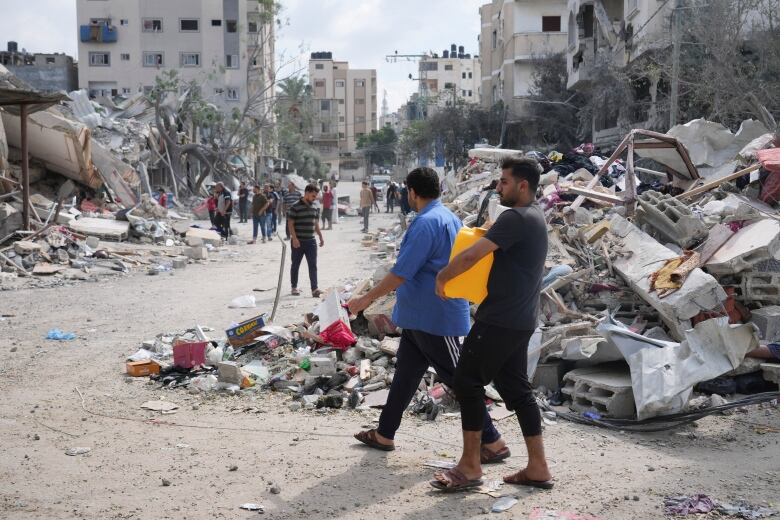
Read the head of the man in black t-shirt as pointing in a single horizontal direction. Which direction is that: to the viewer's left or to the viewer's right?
to the viewer's left

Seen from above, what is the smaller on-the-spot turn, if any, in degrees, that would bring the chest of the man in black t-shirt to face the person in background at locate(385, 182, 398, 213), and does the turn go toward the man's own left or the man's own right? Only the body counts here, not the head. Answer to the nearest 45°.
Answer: approximately 90° to the man's own right

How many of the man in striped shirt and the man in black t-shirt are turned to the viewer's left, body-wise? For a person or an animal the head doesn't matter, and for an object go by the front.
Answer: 1

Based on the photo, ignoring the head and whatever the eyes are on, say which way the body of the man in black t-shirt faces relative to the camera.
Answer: to the viewer's left

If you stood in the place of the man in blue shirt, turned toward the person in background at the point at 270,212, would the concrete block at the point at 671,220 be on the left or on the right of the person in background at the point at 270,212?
right

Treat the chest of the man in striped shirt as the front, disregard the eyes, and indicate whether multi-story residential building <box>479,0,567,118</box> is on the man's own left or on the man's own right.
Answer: on the man's own left

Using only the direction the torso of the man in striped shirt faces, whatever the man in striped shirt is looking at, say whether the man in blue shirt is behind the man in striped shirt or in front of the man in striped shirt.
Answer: in front

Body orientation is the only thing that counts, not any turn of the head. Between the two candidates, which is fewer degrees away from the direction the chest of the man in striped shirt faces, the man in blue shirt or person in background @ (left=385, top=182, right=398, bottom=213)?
the man in blue shirt

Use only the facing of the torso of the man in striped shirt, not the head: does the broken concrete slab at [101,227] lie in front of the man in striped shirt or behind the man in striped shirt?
behind

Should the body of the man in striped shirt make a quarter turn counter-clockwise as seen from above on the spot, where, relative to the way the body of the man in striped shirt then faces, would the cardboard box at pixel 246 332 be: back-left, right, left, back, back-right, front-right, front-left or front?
back-right

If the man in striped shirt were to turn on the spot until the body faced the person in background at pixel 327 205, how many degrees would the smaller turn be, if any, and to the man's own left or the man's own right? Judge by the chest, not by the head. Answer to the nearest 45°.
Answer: approximately 135° to the man's own left
